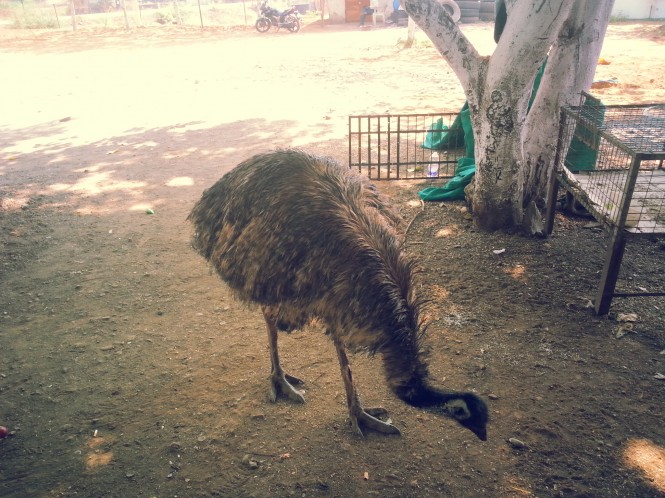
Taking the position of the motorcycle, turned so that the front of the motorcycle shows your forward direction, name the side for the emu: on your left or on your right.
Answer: on your left

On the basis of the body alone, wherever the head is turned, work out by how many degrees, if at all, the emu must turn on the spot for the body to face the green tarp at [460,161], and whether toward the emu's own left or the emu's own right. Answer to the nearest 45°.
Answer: approximately 90° to the emu's own left

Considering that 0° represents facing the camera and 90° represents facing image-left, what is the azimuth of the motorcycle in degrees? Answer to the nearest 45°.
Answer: approximately 90°

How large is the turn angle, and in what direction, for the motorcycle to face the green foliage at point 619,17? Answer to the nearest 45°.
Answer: approximately 180°

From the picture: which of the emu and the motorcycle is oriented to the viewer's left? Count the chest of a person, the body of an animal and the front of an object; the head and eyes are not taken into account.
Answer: the motorcycle

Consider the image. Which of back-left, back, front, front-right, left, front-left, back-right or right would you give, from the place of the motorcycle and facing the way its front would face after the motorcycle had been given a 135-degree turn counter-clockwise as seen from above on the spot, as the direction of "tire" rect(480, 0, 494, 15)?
front-left

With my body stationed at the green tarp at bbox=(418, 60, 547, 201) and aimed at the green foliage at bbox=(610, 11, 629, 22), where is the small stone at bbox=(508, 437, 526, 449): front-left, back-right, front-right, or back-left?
back-right

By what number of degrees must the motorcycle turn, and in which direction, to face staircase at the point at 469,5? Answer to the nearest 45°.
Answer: approximately 180°

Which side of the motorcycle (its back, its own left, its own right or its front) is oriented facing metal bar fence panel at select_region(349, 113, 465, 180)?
left

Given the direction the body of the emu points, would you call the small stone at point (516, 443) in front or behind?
in front

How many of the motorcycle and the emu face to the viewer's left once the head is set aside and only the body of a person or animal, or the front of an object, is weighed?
1

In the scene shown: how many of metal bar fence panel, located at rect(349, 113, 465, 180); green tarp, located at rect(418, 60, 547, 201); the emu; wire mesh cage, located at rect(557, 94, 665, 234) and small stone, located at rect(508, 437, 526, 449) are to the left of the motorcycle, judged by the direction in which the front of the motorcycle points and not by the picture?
5

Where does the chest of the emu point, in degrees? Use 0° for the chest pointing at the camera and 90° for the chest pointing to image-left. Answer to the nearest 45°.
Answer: approximately 315°

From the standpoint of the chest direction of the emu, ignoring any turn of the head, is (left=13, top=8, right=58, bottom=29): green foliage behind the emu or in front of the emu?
behind
